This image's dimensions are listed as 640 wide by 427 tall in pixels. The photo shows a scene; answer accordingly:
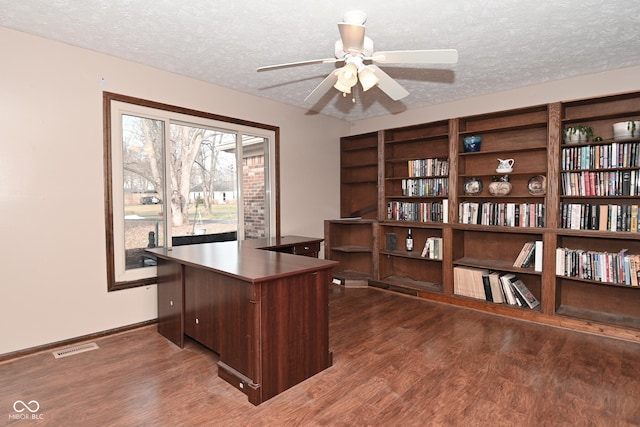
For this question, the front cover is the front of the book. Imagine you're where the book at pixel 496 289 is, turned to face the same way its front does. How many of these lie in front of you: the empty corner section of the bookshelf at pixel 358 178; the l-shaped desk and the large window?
0

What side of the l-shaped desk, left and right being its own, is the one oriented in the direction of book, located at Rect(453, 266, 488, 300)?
front

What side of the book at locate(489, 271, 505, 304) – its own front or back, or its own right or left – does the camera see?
right

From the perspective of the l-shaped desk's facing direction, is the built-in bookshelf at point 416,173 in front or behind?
in front

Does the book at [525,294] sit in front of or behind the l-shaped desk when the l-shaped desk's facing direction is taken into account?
in front

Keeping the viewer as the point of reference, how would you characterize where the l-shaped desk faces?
facing away from the viewer and to the right of the viewer

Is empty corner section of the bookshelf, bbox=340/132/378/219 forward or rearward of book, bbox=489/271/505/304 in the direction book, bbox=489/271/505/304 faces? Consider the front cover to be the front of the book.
rearward
